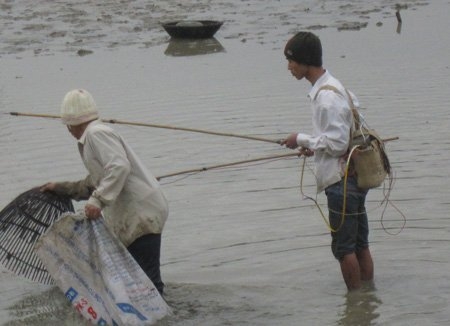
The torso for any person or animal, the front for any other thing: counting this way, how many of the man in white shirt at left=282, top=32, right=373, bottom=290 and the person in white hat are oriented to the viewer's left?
2

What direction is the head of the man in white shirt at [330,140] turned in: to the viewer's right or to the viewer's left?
to the viewer's left

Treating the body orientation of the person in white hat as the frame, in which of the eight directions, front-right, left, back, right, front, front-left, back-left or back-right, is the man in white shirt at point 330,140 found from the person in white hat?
back

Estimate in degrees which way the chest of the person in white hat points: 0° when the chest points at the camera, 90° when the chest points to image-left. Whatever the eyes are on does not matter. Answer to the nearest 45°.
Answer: approximately 90°

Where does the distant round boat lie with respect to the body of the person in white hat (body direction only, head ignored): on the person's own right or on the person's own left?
on the person's own right

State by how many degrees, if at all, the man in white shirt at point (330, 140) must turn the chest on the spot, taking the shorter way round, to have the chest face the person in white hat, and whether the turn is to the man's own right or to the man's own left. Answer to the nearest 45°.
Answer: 0° — they already face them

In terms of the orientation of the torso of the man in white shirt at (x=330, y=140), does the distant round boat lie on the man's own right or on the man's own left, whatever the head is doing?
on the man's own right

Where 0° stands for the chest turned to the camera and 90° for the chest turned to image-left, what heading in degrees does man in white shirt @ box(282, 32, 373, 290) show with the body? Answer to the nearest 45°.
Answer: approximately 90°
